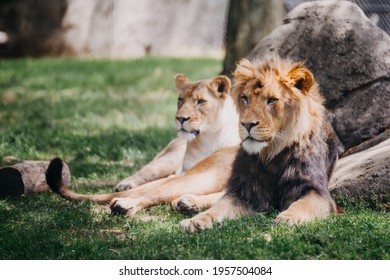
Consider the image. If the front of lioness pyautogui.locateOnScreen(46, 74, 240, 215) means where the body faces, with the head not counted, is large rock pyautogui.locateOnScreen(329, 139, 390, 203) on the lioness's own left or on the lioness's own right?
on the lioness's own left

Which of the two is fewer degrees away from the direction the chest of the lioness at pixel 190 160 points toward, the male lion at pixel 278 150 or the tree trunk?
the male lion

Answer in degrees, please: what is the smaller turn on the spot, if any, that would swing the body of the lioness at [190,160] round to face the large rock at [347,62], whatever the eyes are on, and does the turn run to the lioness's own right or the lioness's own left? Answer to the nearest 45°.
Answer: approximately 135° to the lioness's own left

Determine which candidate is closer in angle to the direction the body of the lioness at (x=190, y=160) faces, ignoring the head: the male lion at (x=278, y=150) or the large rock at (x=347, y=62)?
the male lion

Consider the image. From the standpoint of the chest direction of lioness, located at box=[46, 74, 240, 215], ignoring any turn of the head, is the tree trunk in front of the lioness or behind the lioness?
behind
